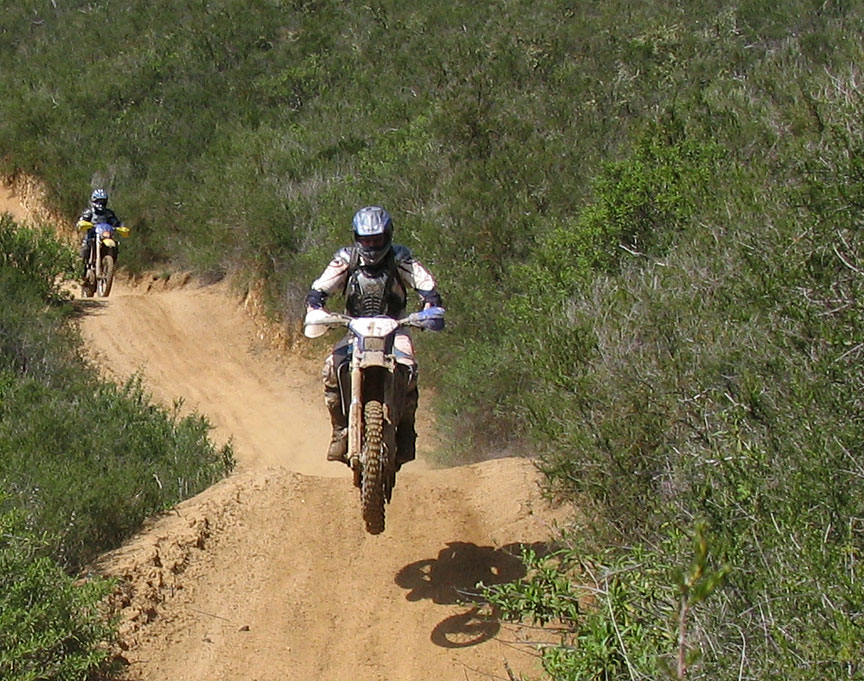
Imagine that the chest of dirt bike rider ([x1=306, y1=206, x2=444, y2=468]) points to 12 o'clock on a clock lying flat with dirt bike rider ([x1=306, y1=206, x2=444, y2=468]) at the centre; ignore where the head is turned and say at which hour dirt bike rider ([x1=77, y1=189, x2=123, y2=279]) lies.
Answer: dirt bike rider ([x1=77, y1=189, x2=123, y2=279]) is roughly at 5 o'clock from dirt bike rider ([x1=306, y1=206, x2=444, y2=468]).

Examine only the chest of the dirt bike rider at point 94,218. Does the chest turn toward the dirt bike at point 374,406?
yes

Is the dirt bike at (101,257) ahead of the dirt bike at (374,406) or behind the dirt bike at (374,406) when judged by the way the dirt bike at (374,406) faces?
behind

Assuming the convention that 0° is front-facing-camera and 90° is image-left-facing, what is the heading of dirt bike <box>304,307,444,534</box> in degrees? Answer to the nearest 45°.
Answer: approximately 0°

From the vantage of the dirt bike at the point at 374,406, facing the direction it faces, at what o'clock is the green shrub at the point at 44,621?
The green shrub is roughly at 2 o'clock from the dirt bike.

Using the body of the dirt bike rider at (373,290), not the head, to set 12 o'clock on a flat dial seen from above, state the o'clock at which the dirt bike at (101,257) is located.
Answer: The dirt bike is roughly at 5 o'clock from the dirt bike rider.

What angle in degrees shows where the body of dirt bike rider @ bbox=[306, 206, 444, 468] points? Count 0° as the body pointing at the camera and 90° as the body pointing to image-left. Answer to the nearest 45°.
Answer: approximately 0°
